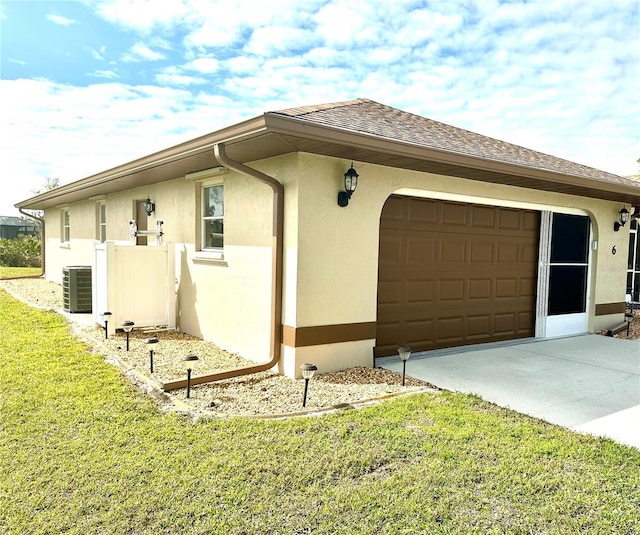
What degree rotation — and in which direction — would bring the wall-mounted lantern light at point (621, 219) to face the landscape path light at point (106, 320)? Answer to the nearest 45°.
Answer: approximately 90° to its right

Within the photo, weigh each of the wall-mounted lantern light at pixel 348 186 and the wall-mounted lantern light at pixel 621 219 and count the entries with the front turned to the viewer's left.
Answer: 0

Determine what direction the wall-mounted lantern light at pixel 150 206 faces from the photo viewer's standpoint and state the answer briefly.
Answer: facing the viewer and to the left of the viewer

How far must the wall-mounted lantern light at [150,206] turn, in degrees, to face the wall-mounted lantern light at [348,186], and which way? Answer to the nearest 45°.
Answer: approximately 90° to its left

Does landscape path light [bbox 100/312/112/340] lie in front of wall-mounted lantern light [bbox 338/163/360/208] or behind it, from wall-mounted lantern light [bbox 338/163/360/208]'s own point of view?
behind

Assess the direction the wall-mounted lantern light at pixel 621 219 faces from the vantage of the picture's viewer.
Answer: facing the viewer and to the right of the viewer

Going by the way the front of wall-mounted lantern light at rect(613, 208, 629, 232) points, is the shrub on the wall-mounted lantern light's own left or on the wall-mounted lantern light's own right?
on the wall-mounted lantern light's own right

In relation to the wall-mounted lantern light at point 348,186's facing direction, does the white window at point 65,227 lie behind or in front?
behind

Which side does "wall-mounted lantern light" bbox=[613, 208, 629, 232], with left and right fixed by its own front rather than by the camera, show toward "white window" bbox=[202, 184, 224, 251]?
right

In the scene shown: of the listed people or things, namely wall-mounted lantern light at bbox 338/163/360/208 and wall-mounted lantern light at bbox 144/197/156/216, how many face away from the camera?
0

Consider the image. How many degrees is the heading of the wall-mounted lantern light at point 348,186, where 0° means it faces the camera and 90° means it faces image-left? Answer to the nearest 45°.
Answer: approximately 315°

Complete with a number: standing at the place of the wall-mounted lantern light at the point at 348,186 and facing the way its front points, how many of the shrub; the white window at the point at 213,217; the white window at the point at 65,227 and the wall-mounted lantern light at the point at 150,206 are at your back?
4

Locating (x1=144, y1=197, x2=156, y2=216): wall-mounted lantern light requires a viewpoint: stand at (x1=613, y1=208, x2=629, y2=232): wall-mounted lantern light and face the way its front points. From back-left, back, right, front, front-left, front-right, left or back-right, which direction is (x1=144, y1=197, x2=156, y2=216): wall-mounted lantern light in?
right
